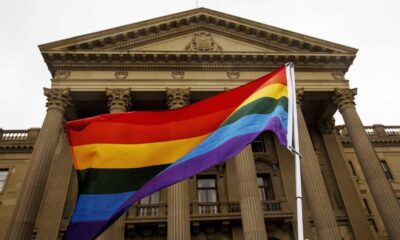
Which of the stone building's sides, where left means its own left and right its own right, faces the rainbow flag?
front

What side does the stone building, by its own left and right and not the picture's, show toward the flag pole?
front

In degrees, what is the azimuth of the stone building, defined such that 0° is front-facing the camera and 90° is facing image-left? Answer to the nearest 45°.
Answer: approximately 0°
